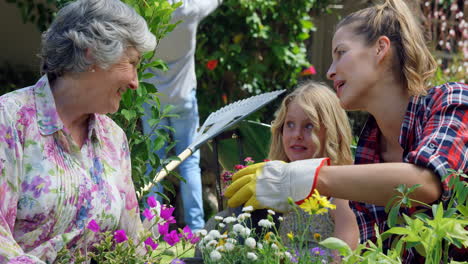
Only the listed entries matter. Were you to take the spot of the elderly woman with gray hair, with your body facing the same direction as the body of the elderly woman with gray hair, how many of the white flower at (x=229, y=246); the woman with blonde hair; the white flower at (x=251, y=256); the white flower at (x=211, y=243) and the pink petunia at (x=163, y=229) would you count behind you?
0

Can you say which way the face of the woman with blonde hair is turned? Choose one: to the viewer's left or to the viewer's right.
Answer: to the viewer's left

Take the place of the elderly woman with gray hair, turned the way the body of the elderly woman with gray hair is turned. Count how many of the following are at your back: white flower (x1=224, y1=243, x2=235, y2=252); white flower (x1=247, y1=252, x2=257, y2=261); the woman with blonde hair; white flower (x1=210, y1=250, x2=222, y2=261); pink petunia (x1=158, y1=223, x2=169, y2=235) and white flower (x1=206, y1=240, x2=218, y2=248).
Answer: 0

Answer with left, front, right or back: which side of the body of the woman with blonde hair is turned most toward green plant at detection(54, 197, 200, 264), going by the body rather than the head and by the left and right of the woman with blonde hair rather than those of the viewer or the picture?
front

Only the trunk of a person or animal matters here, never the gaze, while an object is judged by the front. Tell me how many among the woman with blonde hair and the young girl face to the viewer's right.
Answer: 0

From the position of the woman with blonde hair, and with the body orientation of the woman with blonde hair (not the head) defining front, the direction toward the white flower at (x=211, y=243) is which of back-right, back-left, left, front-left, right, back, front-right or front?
front

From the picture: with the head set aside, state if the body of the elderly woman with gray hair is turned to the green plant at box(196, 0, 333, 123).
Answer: no

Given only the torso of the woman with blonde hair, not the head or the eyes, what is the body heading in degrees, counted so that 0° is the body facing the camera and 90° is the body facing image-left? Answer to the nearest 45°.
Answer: approximately 45°

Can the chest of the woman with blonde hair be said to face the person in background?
no

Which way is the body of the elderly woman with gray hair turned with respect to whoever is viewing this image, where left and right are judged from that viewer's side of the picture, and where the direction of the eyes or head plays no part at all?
facing the viewer and to the right of the viewer

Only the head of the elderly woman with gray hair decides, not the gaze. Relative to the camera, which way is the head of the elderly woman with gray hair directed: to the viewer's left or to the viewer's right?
to the viewer's right

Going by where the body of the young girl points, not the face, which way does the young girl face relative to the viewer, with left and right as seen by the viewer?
facing the viewer and to the left of the viewer

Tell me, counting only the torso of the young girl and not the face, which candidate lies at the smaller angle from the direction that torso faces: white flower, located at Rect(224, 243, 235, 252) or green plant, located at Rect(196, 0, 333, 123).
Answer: the white flower
